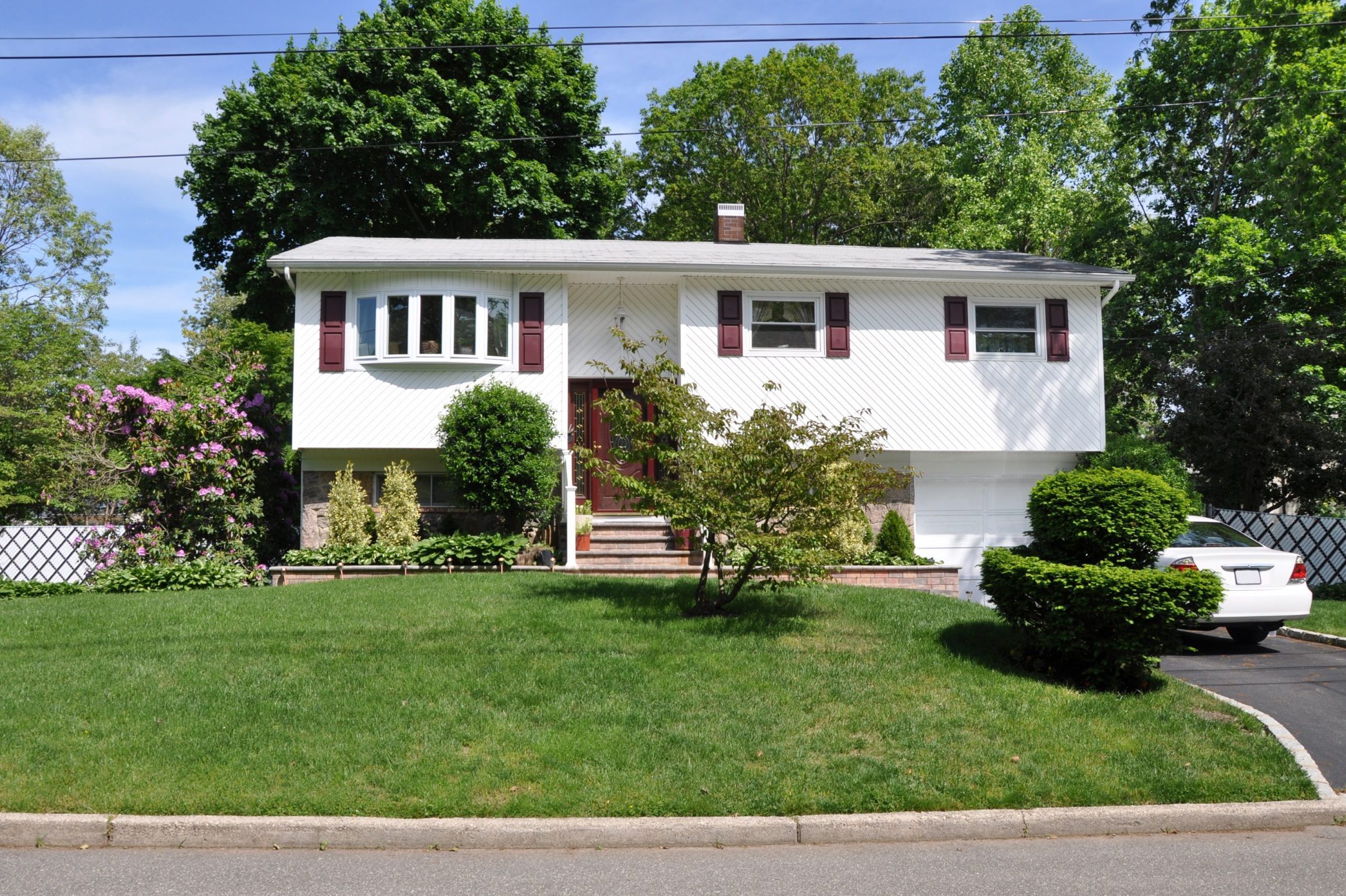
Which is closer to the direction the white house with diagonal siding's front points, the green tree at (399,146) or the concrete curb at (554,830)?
the concrete curb

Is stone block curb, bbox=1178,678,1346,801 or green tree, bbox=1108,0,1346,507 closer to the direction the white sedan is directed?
the green tree

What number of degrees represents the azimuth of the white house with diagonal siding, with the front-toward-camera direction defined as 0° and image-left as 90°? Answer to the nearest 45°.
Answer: approximately 0°

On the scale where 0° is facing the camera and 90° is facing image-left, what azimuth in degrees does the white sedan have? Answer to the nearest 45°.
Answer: approximately 135°

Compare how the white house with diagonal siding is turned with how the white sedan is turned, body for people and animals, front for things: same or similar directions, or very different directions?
very different directions

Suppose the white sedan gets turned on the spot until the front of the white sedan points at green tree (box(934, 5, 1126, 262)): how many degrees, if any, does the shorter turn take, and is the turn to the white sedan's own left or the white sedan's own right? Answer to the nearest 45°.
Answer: approximately 45° to the white sedan's own right

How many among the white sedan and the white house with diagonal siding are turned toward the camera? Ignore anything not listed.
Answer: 1

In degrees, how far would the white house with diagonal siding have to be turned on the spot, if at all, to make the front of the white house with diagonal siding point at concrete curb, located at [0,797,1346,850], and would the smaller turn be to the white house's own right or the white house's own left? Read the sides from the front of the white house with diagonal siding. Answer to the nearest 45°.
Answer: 0° — it already faces it

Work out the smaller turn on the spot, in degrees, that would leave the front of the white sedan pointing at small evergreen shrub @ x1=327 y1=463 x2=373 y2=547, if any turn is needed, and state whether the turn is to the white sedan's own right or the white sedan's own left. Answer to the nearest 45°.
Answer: approximately 45° to the white sedan's own left

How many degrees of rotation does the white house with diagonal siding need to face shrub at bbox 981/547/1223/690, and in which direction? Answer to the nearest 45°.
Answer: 0° — it already faces it

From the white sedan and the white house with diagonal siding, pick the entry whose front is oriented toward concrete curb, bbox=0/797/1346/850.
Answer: the white house with diagonal siding

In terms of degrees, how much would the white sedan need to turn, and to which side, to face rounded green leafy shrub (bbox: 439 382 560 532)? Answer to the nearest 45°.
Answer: approximately 45° to its left

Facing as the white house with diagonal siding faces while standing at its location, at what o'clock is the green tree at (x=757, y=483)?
The green tree is roughly at 12 o'clock from the white house with diagonal siding.

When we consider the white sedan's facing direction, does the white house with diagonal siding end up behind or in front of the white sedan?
in front

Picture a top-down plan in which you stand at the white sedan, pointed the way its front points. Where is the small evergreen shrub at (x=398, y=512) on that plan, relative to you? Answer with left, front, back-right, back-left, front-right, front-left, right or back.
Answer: front-left

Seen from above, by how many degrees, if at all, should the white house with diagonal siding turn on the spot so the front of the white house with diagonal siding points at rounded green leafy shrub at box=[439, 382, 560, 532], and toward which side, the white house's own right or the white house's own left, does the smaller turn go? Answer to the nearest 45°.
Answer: approximately 45° to the white house's own right
